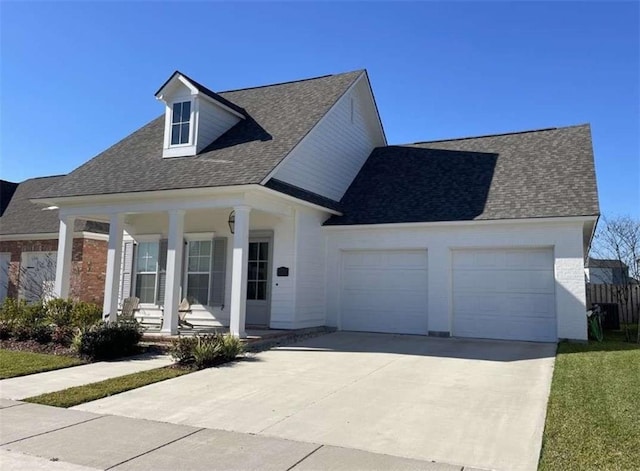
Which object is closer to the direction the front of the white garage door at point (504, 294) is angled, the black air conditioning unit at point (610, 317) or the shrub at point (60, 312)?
the shrub

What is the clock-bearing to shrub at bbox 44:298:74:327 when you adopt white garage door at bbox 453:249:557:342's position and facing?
The shrub is roughly at 2 o'clock from the white garage door.

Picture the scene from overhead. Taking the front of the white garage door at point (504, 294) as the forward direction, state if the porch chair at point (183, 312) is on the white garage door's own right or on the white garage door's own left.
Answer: on the white garage door's own right

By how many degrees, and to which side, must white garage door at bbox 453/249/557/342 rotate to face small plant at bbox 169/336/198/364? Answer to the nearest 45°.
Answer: approximately 45° to its right

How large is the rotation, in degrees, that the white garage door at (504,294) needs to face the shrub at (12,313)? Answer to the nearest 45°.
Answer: approximately 90° to its right

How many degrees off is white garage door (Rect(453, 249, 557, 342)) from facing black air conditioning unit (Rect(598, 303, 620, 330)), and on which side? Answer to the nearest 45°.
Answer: approximately 135° to its left

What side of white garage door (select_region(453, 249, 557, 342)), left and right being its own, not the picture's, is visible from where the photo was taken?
front

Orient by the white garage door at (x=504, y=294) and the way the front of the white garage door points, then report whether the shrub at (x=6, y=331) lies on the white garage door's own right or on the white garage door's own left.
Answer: on the white garage door's own right

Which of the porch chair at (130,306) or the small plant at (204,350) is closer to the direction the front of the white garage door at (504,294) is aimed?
the small plant

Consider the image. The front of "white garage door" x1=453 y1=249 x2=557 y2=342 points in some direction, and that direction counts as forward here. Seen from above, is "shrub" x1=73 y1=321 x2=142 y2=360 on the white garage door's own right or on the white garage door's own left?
on the white garage door's own right

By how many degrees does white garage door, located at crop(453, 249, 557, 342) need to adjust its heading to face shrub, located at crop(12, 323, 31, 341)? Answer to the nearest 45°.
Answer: approximately 45° to its right

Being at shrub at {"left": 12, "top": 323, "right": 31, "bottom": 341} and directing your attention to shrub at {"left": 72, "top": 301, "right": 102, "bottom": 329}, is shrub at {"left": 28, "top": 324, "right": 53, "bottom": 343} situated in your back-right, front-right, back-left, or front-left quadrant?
front-right

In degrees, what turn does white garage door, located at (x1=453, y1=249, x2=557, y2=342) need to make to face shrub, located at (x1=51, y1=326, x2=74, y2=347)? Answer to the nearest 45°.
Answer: approximately 45° to its right

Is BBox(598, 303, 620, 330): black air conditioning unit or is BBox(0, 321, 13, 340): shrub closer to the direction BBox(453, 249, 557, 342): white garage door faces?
the shrub

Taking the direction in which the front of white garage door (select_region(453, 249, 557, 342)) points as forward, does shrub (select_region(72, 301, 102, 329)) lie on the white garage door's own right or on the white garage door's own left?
on the white garage door's own right

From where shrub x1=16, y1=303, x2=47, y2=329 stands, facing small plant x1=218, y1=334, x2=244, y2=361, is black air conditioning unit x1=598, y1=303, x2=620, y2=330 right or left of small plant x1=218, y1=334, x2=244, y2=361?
left
